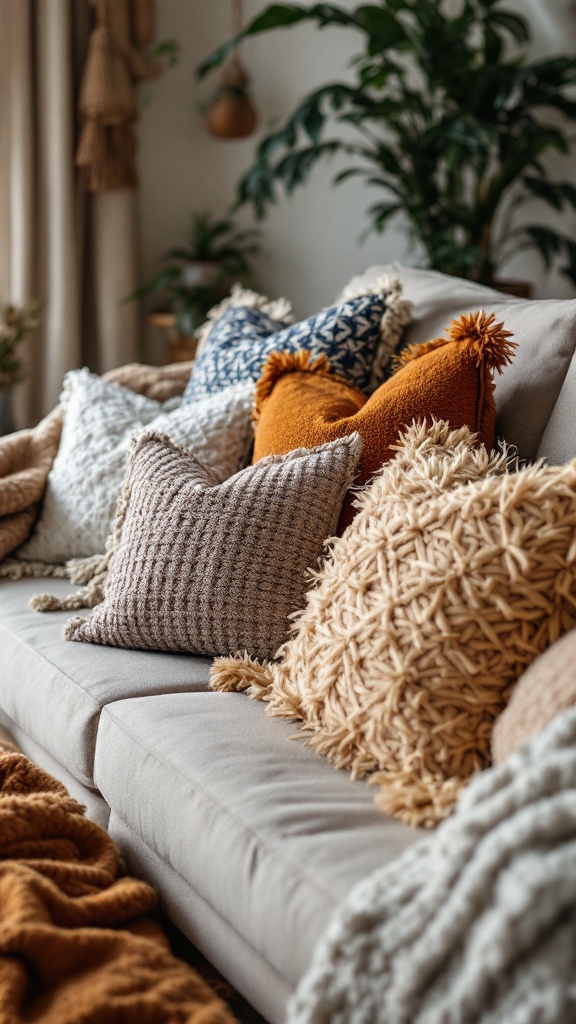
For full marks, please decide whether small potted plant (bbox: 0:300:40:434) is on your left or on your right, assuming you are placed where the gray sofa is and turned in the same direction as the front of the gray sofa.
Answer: on your right

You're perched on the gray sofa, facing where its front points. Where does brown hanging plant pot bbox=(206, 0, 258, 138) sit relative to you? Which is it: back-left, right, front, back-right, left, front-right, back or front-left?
back-right

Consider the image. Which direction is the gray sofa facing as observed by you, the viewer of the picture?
facing the viewer and to the left of the viewer

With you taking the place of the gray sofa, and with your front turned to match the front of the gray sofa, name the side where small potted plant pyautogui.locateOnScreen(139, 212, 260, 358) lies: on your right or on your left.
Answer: on your right
